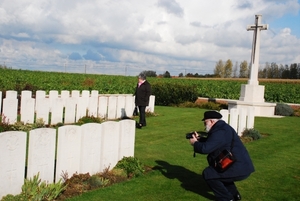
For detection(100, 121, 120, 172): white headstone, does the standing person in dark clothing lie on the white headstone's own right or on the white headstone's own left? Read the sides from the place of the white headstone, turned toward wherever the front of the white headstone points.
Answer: on the white headstone's own left

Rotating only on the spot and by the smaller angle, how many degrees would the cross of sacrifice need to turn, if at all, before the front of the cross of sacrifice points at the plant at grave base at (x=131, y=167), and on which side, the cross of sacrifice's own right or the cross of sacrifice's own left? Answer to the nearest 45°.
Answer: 0° — it already faces it

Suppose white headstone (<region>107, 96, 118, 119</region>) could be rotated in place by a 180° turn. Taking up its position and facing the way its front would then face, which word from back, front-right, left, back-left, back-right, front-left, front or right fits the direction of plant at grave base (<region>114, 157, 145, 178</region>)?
back

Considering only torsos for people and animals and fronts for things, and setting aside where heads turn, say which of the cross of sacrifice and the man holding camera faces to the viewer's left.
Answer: the man holding camera

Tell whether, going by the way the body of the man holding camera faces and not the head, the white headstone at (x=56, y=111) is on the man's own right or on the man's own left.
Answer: on the man's own right

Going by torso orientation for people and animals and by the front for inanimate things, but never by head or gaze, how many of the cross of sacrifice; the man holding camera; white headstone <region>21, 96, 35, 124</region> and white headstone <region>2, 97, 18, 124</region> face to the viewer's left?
1

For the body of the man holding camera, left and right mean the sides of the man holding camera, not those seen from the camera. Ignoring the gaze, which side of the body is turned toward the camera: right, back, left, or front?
left

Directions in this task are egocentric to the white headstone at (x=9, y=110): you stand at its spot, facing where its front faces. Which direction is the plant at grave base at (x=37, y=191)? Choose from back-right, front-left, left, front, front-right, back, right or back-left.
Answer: front

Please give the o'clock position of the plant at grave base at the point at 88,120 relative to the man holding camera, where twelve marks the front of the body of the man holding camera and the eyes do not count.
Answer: The plant at grave base is roughly at 2 o'clock from the man holding camera.

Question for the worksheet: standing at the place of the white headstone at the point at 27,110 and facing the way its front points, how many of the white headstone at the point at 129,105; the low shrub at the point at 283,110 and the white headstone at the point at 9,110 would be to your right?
1

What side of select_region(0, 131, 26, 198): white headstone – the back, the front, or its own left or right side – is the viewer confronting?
front

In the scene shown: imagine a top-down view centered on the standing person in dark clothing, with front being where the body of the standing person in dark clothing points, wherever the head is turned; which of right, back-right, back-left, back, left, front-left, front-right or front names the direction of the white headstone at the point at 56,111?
front-right

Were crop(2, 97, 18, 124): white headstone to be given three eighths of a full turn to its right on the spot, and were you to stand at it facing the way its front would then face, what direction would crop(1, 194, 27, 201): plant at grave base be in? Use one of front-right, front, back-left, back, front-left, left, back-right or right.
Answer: back-left

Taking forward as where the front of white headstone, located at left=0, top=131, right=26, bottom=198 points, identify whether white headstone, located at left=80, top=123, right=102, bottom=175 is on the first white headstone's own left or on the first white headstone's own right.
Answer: on the first white headstone's own left

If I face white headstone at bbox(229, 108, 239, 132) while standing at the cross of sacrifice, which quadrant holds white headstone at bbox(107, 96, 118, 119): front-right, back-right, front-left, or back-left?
front-right
